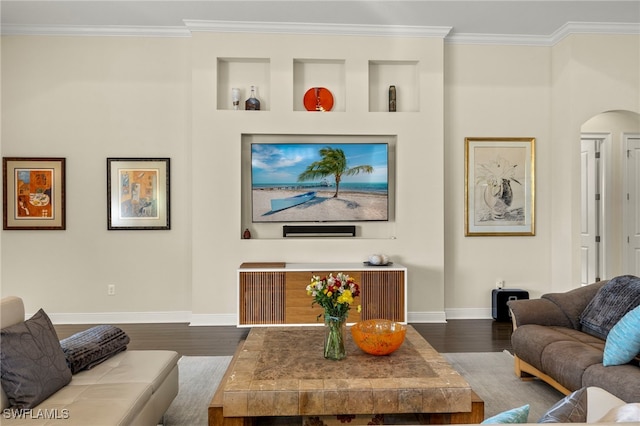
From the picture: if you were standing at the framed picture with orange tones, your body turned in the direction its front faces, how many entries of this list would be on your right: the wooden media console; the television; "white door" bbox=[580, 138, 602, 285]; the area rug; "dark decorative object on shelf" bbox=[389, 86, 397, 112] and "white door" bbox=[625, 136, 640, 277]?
0

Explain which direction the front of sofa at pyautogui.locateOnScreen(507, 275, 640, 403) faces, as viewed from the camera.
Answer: facing the viewer and to the left of the viewer

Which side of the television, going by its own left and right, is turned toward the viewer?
front

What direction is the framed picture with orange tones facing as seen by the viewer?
toward the camera

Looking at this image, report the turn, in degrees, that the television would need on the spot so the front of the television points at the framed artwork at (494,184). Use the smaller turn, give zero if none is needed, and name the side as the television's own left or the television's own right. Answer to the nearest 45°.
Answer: approximately 90° to the television's own left

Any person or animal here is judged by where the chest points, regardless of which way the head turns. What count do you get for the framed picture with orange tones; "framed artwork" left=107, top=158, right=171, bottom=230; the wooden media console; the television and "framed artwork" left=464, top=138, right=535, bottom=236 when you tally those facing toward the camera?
5

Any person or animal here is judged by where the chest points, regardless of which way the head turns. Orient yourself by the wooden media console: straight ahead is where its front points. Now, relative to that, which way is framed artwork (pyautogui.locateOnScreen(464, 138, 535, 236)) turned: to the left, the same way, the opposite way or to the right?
the same way

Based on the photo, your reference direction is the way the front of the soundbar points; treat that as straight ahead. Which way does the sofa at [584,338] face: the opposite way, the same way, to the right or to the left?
to the right

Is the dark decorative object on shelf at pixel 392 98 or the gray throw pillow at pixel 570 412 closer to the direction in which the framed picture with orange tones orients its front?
the gray throw pillow

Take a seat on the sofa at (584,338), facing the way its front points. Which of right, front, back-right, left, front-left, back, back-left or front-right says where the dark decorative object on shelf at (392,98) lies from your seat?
right

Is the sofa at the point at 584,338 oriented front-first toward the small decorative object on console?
no

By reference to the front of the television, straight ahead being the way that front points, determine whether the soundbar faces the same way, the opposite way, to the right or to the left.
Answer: the same way

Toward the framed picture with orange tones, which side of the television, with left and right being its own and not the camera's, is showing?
right

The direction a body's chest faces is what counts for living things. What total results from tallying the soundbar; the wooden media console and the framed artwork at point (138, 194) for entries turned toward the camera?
3

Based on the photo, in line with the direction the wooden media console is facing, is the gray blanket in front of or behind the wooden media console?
in front

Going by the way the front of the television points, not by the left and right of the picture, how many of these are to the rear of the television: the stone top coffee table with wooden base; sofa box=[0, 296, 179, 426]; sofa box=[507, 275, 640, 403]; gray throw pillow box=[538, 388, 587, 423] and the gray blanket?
0

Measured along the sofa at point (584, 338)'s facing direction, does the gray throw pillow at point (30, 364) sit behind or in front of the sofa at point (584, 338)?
in front

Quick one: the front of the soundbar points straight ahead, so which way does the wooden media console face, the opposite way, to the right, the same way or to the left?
the same way

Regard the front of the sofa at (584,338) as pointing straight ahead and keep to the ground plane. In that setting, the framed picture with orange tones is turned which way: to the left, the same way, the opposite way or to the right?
to the left

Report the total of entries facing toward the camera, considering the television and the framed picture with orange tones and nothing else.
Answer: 2

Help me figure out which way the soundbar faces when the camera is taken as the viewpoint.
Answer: facing the viewer
